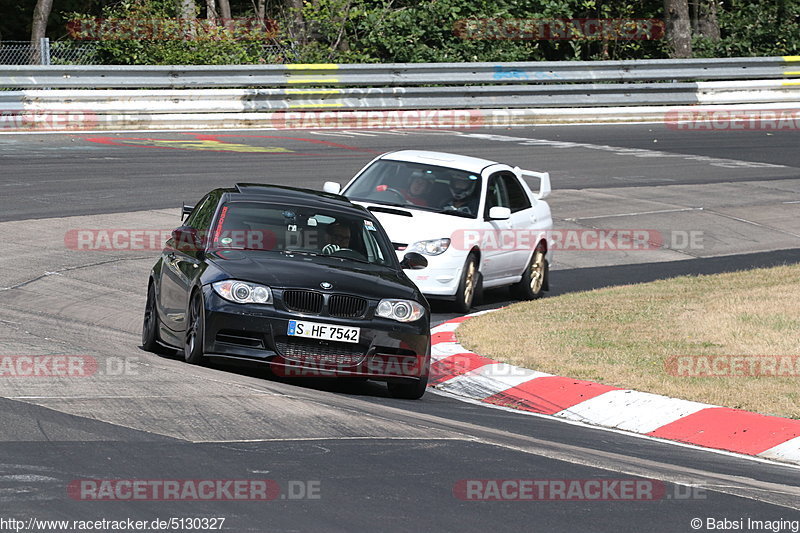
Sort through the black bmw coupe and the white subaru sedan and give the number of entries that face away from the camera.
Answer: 0

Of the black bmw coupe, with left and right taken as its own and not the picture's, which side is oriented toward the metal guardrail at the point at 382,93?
back

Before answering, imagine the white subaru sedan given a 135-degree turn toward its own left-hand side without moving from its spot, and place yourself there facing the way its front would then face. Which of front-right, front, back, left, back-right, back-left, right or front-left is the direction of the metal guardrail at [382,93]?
left

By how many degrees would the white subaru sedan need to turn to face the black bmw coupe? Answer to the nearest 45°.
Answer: approximately 45° to its left

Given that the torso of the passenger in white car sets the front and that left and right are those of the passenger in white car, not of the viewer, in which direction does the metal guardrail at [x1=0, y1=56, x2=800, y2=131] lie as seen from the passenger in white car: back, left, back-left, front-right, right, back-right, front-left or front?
back-right

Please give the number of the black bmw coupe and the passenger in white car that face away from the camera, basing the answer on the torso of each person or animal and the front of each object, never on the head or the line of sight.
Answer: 0

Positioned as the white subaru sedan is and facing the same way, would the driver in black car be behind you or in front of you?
in front

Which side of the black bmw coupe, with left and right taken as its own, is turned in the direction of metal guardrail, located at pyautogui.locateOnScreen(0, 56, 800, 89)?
back

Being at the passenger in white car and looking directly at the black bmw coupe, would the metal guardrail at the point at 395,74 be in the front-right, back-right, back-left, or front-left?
back-right

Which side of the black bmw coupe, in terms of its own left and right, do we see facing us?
front

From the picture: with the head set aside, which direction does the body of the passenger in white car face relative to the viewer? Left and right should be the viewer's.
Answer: facing the viewer and to the left of the viewer
